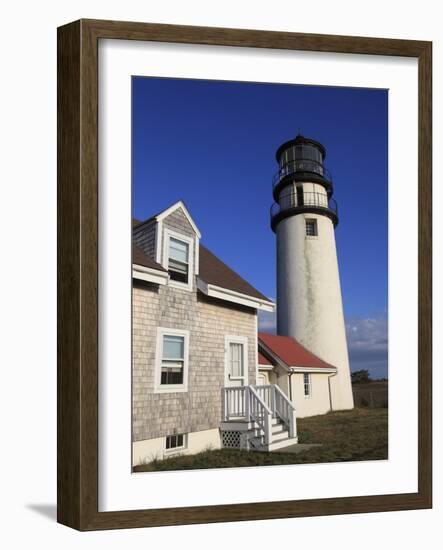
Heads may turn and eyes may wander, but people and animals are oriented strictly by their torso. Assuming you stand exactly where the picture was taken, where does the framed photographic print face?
facing the viewer and to the right of the viewer
